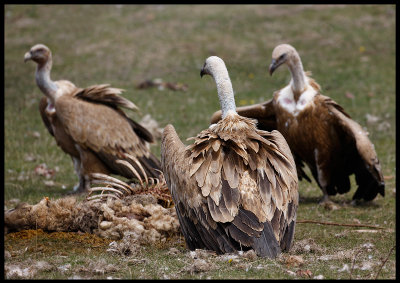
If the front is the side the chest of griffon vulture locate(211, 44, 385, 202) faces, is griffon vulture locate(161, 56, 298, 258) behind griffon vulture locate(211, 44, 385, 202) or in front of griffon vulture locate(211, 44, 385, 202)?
in front

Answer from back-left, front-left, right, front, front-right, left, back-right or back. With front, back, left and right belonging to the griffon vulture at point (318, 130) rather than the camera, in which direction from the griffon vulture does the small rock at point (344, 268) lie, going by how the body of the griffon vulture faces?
front-left

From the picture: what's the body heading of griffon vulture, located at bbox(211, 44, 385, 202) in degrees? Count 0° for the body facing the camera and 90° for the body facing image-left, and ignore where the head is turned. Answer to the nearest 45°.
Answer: approximately 45°

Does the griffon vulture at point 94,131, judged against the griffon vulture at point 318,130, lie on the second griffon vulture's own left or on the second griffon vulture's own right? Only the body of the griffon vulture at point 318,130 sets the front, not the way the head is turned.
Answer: on the second griffon vulture's own right

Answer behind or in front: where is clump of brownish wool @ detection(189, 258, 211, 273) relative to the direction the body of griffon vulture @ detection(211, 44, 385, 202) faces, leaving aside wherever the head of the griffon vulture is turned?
in front
